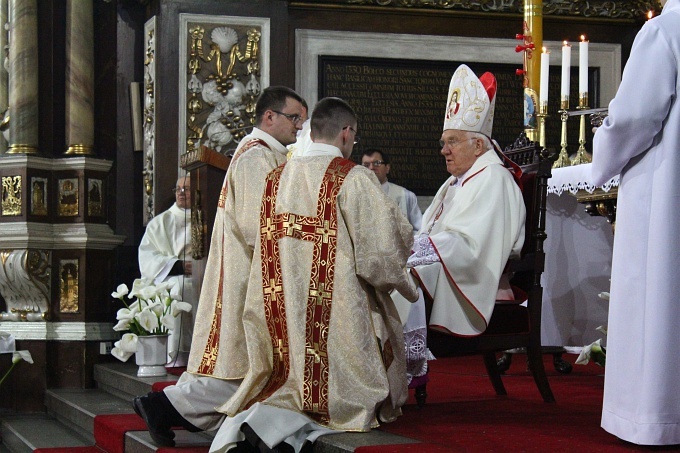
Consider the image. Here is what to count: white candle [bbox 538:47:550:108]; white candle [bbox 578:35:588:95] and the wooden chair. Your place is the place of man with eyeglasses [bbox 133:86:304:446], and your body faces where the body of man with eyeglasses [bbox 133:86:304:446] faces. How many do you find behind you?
0

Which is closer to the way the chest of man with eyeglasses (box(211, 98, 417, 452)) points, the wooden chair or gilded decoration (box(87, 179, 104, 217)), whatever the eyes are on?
the wooden chair

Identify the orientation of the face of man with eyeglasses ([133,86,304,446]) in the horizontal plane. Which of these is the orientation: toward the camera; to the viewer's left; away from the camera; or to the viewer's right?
to the viewer's right

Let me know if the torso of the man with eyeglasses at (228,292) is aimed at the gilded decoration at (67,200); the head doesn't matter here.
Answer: no

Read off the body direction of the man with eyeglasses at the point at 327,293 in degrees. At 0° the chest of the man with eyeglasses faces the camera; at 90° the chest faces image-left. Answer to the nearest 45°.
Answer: approximately 225°

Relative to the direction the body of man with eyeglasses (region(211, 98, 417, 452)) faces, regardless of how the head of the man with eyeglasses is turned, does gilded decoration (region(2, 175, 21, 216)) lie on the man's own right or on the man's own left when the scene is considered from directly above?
on the man's own left

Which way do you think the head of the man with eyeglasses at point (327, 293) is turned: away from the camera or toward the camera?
away from the camera

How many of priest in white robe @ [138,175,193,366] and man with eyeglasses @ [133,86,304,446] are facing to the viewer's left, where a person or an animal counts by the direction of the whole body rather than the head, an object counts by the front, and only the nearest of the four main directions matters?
0

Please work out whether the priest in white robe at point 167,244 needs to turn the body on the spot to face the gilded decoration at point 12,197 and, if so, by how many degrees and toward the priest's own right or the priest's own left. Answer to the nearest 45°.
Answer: approximately 135° to the priest's own right

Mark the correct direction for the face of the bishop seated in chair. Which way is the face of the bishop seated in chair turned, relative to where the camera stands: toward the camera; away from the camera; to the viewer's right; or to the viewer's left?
to the viewer's left

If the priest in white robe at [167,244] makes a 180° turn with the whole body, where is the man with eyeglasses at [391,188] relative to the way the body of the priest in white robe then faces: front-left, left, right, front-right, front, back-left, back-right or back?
back-right

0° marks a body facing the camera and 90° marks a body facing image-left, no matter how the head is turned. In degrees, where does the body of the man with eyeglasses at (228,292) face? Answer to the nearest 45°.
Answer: approximately 270°

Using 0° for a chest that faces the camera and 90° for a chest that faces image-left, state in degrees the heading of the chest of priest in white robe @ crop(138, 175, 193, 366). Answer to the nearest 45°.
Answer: approximately 315°
